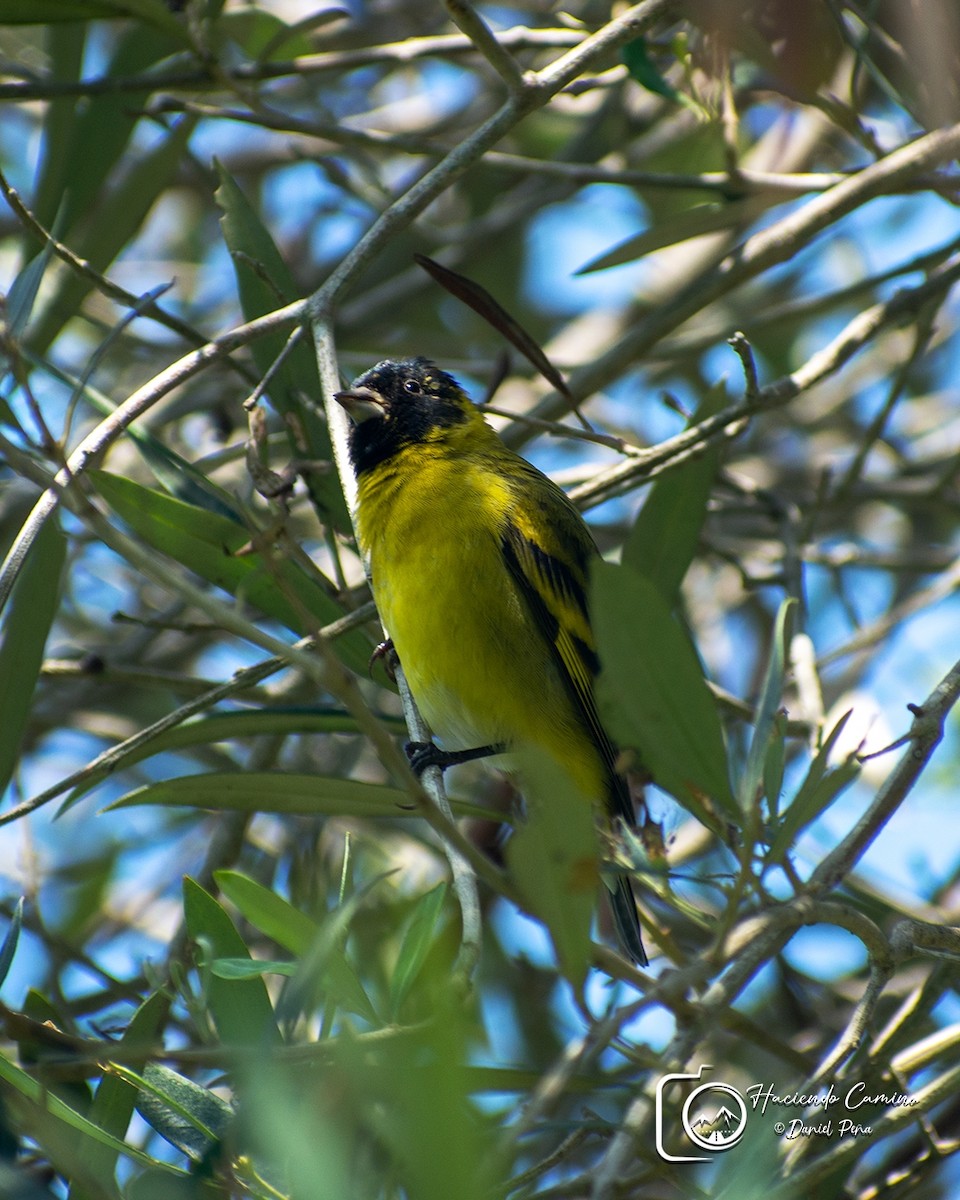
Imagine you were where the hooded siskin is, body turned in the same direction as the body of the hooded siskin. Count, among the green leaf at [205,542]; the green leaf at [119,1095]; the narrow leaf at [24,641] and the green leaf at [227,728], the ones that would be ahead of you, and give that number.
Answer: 4

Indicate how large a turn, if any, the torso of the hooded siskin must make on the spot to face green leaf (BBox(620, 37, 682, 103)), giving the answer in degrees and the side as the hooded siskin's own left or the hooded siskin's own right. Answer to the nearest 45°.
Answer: approximately 90° to the hooded siskin's own left

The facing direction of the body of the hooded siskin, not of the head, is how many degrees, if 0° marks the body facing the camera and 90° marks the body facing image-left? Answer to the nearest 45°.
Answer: approximately 45°

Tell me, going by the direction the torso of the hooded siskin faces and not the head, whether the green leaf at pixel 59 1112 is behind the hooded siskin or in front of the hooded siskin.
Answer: in front

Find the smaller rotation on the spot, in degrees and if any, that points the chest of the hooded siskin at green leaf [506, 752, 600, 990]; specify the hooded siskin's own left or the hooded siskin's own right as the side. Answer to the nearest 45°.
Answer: approximately 45° to the hooded siskin's own left

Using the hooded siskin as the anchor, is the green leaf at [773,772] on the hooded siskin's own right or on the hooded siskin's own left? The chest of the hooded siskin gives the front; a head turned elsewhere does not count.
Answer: on the hooded siskin's own left
